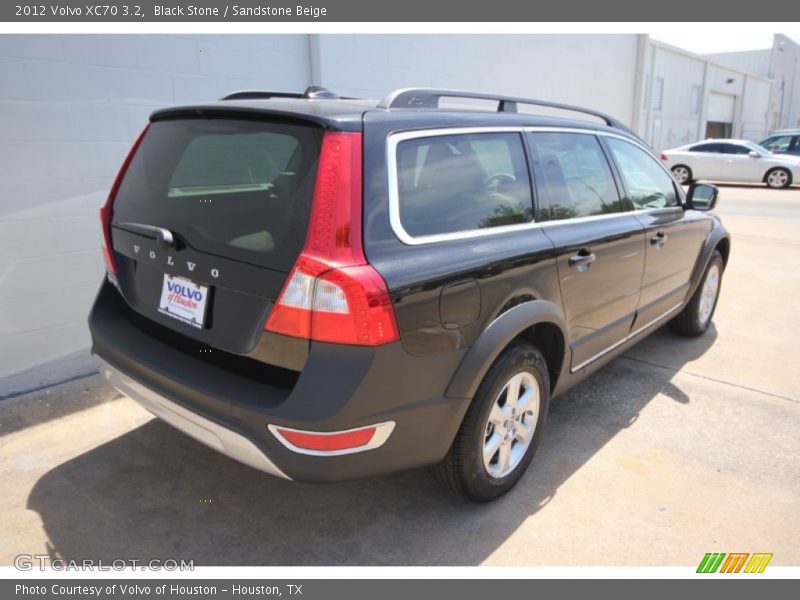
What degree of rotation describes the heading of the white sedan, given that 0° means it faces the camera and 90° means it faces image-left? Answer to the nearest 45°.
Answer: approximately 270°
